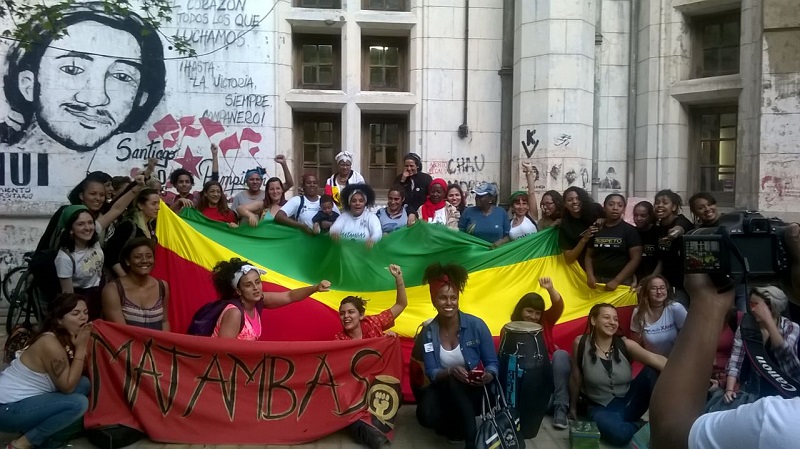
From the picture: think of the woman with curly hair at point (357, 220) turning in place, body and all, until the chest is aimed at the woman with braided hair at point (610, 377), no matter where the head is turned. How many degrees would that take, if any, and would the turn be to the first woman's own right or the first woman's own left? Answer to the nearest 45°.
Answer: approximately 45° to the first woman's own left

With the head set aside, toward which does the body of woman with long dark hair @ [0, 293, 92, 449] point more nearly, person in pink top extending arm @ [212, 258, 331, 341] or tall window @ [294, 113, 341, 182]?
the person in pink top extending arm

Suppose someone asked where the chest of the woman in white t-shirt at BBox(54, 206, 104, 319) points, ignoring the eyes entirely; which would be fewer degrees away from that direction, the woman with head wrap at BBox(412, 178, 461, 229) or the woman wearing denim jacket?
the woman wearing denim jacket

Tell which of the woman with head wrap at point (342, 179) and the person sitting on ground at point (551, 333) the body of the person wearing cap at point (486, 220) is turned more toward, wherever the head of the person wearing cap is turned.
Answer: the person sitting on ground

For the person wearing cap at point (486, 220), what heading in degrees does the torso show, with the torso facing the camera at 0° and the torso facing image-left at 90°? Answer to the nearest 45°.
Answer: approximately 0°

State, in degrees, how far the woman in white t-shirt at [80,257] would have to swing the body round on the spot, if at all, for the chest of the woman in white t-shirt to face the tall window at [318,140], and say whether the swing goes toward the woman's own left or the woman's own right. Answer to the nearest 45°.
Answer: approximately 90° to the woman's own left
